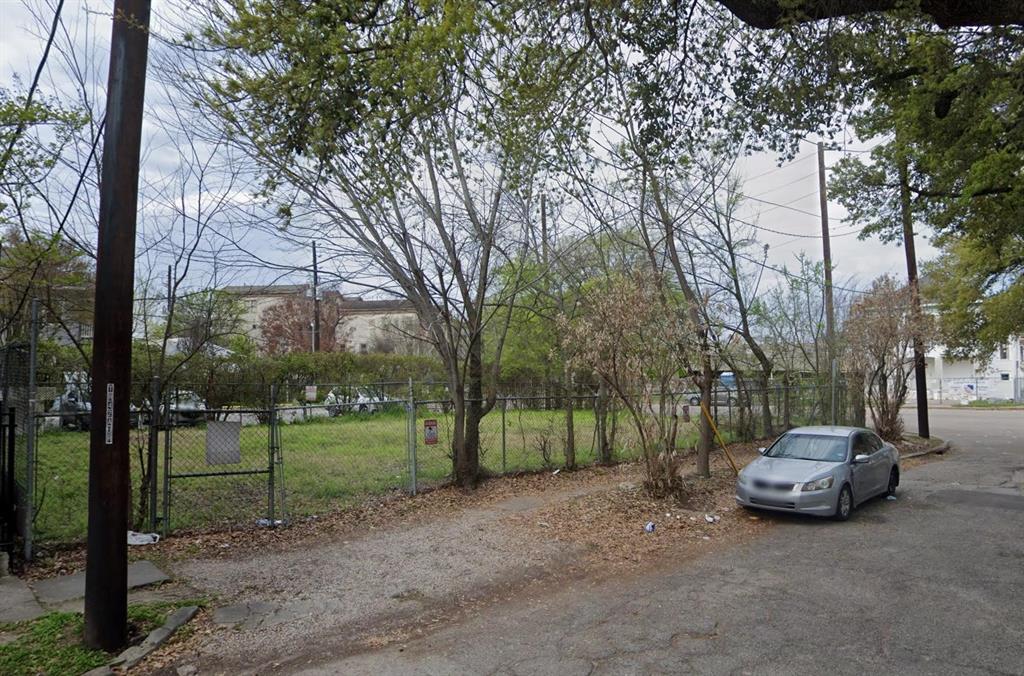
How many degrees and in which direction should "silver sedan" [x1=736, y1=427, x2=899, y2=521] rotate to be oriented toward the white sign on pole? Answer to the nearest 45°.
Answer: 0° — it already faces it

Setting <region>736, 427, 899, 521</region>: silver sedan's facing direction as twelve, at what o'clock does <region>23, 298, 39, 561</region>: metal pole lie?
The metal pole is roughly at 12 o'clock from the silver sedan.

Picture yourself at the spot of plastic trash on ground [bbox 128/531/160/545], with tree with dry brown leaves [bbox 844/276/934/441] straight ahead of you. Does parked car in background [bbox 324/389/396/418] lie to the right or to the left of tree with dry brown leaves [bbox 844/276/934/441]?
left

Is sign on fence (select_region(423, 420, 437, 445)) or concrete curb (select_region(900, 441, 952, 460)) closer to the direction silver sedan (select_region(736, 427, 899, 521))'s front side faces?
the sign on fence

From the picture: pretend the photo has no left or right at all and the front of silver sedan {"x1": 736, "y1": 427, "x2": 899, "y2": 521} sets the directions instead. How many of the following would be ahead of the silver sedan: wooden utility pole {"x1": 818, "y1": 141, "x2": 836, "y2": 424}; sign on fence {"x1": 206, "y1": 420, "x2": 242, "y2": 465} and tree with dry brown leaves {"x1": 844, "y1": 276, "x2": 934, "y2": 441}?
1

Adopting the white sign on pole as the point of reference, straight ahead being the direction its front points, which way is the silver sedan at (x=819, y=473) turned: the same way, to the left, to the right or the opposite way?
to the right

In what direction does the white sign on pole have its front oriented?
toward the camera

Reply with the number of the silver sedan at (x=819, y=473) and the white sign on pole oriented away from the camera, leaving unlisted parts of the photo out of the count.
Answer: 0

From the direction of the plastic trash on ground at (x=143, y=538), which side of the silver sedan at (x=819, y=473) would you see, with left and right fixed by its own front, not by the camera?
front

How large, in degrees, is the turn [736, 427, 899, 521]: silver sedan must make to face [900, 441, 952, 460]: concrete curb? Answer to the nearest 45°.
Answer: approximately 135° to its right

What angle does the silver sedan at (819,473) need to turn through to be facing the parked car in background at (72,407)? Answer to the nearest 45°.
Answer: approximately 45° to its right

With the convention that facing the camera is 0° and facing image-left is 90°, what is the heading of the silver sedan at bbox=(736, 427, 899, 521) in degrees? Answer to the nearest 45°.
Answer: approximately 45°

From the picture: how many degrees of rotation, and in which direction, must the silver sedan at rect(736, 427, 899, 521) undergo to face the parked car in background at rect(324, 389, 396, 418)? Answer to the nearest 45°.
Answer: approximately 90° to its right

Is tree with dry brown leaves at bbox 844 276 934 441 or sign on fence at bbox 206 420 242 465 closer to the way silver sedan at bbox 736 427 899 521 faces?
the sign on fence

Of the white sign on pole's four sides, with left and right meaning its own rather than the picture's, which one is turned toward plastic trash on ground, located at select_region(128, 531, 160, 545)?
back

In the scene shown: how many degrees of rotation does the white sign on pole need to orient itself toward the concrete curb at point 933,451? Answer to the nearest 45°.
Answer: approximately 90° to its left

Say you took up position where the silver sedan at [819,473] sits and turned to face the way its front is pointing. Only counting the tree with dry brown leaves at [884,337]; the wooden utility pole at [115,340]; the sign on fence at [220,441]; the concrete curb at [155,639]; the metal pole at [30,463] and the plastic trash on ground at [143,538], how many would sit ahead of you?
5

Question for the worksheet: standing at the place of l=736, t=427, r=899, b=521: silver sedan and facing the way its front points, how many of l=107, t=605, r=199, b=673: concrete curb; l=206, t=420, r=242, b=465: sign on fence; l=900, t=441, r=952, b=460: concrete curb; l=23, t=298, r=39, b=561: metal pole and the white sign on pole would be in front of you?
4
